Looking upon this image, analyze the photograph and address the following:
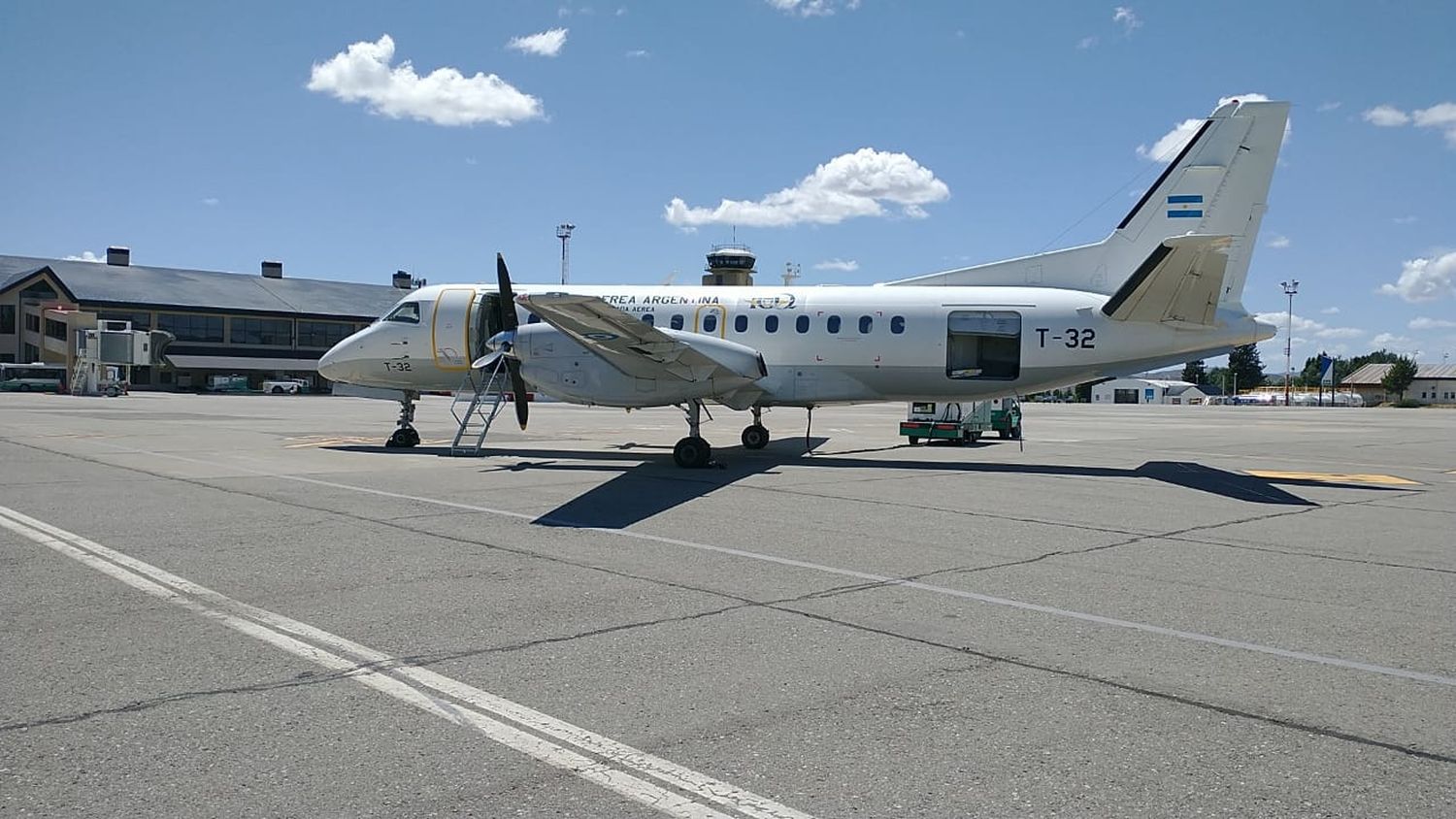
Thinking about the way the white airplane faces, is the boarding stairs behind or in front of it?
in front

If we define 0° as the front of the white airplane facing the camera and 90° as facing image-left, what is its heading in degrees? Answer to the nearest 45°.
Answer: approximately 90°
